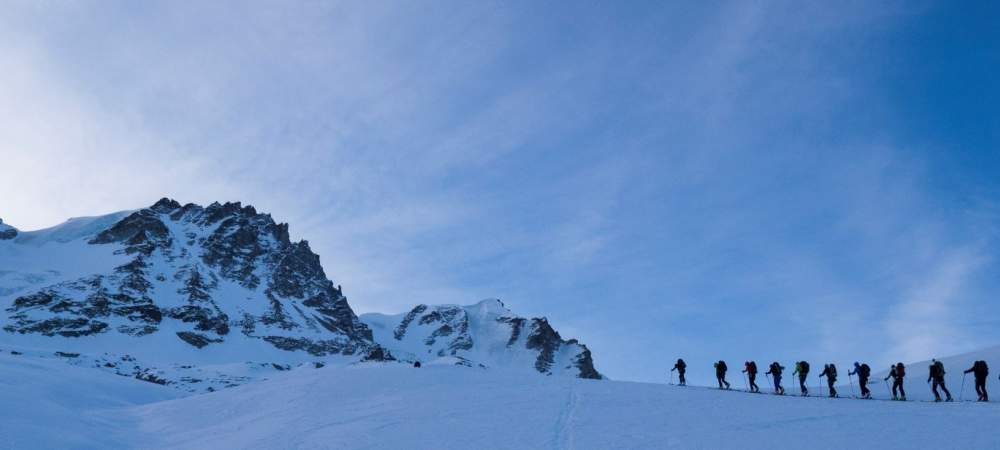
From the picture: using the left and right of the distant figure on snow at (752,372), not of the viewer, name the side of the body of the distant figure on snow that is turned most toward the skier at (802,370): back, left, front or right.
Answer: back

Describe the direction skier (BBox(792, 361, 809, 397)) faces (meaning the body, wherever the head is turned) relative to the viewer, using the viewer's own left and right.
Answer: facing to the left of the viewer

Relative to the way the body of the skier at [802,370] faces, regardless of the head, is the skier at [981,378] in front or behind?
behind

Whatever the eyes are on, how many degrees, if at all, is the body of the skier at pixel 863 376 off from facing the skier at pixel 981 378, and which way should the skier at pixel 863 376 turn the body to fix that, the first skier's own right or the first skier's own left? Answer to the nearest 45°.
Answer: approximately 180°

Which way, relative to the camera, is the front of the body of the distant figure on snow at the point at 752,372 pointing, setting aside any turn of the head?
to the viewer's left

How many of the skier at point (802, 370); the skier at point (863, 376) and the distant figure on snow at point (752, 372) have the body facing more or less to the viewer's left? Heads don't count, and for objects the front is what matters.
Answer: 3

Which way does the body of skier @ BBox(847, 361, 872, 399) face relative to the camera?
to the viewer's left

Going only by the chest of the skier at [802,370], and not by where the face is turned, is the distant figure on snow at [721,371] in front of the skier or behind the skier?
in front

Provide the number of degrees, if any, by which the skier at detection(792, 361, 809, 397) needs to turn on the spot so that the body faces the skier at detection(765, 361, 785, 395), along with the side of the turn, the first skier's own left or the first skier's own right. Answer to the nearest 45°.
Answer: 0° — they already face them

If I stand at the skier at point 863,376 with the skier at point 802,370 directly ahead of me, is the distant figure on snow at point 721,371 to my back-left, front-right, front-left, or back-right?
front-left

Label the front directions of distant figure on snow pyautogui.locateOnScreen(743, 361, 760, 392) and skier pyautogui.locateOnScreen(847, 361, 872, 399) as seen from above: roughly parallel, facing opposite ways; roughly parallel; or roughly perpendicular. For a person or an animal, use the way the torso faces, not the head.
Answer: roughly parallel

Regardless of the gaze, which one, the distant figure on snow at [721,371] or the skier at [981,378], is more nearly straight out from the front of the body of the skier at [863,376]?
the distant figure on snow
